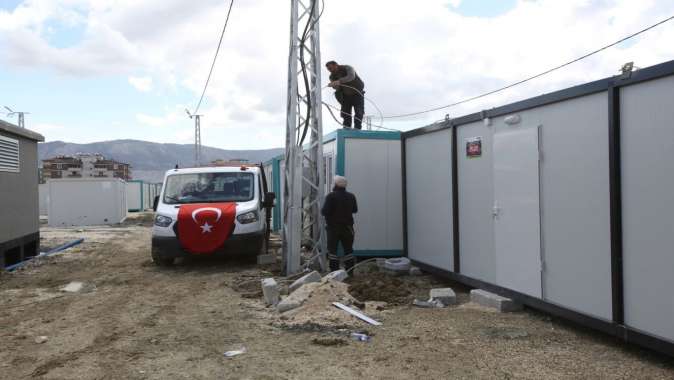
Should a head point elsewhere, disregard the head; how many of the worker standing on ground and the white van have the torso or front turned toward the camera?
1

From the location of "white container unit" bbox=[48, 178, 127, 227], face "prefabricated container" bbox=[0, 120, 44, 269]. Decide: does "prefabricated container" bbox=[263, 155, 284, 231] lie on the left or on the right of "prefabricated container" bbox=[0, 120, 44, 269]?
left

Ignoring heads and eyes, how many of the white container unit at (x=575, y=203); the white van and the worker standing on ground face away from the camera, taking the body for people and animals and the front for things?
1

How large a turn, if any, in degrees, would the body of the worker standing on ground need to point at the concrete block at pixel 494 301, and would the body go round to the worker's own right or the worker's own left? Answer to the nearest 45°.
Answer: approximately 135° to the worker's own right

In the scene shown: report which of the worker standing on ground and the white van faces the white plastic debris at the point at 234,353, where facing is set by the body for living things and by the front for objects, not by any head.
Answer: the white van

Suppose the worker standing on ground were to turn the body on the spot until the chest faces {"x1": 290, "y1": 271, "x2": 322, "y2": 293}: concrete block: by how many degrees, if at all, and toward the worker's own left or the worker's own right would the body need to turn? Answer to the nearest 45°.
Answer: approximately 135° to the worker's own left

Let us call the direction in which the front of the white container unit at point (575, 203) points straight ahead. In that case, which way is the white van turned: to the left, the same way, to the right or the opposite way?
to the left

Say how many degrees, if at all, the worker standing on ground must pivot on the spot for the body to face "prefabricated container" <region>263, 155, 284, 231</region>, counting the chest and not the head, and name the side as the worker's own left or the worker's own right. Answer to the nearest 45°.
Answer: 0° — they already face it

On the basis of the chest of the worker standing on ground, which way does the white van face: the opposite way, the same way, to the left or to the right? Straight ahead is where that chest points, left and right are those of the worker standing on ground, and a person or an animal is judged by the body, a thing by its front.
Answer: the opposite way

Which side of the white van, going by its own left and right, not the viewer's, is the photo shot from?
front

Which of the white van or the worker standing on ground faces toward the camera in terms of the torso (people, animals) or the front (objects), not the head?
the white van

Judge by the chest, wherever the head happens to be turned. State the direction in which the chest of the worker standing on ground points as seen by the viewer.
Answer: away from the camera
